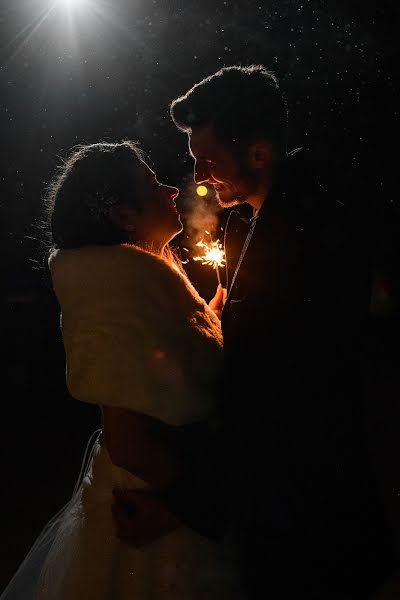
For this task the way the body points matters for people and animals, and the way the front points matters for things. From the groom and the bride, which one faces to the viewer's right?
the bride

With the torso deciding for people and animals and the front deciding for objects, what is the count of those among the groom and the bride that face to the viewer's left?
1

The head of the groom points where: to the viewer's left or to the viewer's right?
to the viewer's left

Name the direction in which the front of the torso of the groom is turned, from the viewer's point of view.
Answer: to the viewer's left

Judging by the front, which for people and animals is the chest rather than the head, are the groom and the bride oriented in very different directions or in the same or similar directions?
very different directions

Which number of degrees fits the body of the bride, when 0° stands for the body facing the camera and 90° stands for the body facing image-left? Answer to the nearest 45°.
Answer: approximately 270°

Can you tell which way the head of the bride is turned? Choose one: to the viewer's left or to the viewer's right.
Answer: to the viewer's right
